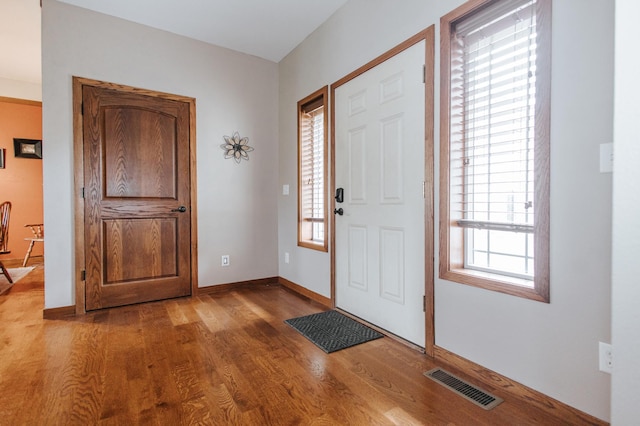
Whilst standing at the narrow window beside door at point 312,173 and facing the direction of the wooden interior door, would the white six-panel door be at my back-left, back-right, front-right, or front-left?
back-left

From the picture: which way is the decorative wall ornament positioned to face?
toward the camera

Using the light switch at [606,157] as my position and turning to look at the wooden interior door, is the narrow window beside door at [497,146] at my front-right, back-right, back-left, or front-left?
front-right

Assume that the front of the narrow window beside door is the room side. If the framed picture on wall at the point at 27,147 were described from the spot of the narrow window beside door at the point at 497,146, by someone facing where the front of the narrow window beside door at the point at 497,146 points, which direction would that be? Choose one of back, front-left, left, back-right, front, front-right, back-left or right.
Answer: front-right

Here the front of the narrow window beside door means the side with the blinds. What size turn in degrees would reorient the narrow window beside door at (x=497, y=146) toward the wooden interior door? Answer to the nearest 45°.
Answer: approximately 45° to its right

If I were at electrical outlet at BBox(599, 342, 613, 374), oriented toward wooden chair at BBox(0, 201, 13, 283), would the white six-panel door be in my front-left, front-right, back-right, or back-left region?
front-right

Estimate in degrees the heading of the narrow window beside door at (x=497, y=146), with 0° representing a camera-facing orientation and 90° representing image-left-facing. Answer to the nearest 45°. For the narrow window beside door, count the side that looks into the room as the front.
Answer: approximately 45°

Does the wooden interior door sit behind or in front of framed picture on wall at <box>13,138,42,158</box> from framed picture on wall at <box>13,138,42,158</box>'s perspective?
in front

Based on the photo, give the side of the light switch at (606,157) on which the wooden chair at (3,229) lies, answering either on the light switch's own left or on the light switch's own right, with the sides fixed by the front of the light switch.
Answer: on the light switch's own right

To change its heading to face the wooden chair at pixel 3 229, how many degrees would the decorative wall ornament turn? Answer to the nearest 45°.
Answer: approximately 90° to its right

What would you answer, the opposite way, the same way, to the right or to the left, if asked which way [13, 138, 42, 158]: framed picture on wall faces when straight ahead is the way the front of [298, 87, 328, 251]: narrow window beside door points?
to the left

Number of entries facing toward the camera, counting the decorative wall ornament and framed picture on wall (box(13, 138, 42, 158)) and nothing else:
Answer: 2

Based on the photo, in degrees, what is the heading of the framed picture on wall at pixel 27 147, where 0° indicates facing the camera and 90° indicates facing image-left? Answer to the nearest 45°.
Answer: approximately 0°

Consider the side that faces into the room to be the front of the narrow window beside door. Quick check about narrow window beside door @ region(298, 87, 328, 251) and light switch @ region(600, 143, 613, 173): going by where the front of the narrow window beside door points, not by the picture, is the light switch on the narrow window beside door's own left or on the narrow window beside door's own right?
on the narrow window beside door's own left
